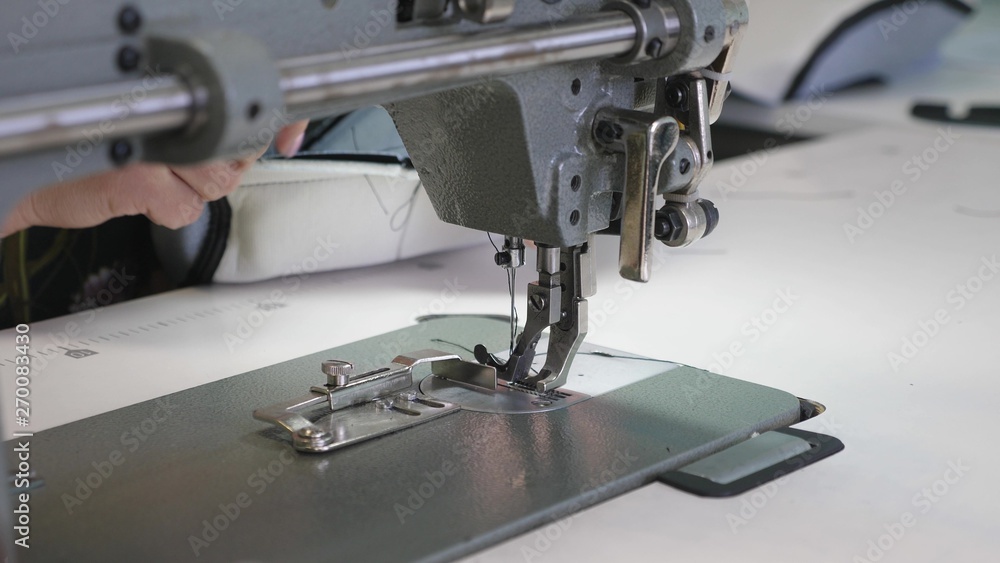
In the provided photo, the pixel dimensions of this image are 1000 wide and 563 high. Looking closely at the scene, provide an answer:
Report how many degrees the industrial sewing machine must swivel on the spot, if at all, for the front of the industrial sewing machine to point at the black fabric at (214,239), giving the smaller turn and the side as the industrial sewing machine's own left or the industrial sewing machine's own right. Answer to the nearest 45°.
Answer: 0° — it already faces it

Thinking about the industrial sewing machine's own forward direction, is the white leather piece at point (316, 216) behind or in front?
in front

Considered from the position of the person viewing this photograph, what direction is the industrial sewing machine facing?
facing away from the viewer and to the left of the viewer
